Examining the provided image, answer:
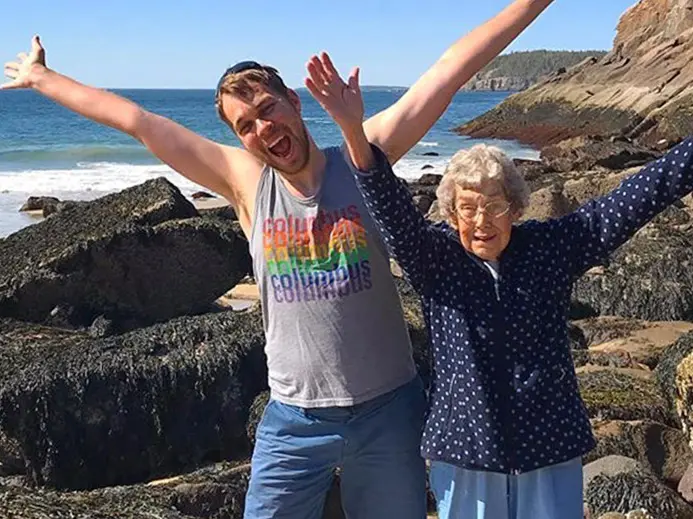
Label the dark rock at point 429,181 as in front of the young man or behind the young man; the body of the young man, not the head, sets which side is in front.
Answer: behind

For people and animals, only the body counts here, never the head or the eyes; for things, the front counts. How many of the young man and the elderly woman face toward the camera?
2

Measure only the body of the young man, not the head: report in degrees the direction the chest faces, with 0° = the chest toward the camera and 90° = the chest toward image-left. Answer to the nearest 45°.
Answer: approximately 0°

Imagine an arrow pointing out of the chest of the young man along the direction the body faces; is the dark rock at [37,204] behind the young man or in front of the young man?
behind

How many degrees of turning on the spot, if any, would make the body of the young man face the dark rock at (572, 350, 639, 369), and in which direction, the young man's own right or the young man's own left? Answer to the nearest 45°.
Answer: approximately 135° to the young man's own left

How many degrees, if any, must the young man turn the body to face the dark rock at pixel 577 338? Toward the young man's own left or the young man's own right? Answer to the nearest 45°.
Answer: approximately 135° to the young man's own left

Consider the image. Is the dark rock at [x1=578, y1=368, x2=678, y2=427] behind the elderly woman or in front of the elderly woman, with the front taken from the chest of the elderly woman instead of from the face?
behind

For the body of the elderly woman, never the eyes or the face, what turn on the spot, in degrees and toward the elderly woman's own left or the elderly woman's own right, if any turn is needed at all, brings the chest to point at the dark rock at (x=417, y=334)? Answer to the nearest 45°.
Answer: approximately 180°
